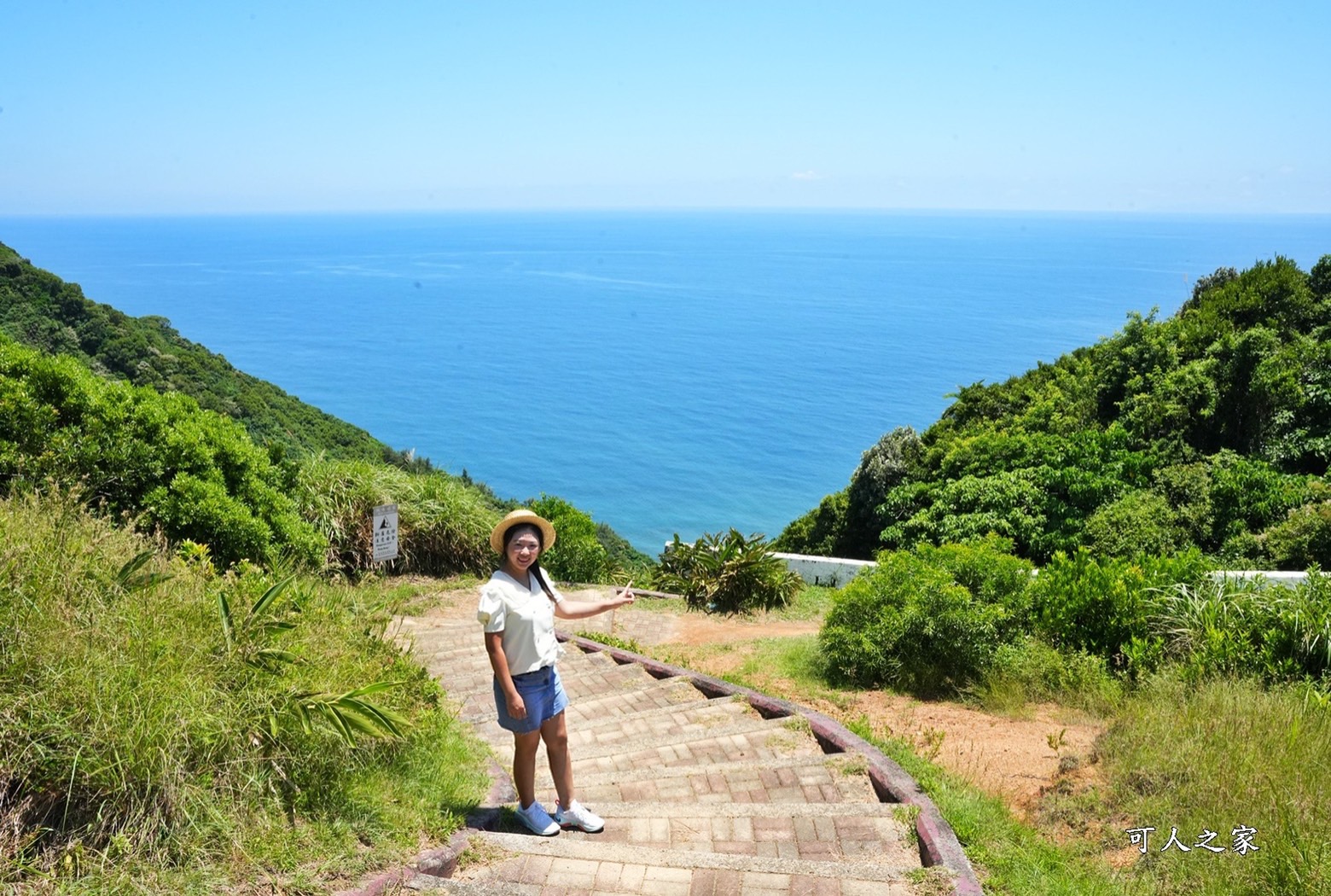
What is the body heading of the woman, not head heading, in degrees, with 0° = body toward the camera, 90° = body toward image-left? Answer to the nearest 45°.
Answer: approximately 315°

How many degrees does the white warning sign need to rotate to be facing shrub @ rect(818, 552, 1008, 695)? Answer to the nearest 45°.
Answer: approximately 45° to its left

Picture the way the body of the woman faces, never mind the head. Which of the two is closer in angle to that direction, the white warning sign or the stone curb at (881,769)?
the stone curb

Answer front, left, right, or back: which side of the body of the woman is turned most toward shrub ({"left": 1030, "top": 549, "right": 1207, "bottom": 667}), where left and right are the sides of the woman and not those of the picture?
left

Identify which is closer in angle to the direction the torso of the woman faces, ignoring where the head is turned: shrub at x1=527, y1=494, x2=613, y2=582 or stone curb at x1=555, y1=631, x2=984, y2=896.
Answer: the stone curb

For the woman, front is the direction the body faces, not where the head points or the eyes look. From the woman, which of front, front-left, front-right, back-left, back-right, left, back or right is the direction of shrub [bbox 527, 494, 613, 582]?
back-left

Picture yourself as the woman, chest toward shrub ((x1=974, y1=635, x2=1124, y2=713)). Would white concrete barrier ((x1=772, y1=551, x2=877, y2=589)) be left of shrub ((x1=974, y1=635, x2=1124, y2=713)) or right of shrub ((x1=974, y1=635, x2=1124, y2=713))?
left

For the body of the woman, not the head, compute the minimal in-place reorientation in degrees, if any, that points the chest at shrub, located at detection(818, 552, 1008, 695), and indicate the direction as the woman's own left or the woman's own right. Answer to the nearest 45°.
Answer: approximately 90° to the woman's own left

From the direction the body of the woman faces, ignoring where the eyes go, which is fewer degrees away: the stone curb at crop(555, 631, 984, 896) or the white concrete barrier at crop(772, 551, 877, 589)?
the stone curb
